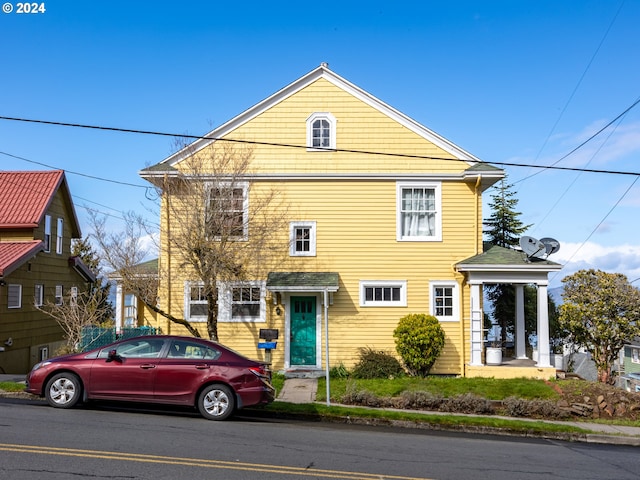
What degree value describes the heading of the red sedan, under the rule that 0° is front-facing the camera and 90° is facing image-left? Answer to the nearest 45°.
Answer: approximately 90°

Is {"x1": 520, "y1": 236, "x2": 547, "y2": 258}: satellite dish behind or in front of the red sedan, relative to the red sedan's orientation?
behind
